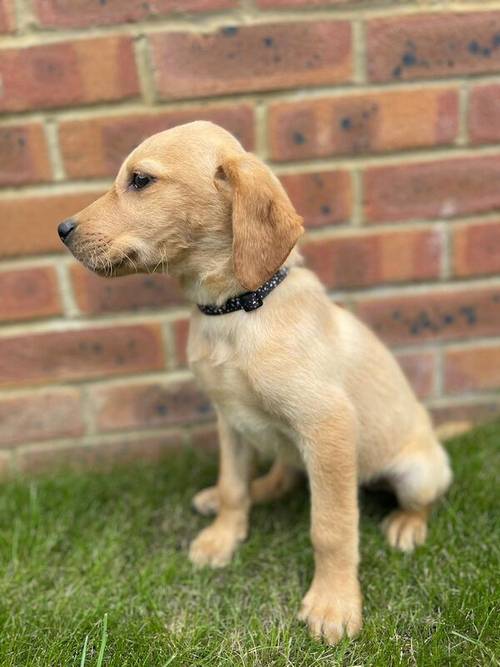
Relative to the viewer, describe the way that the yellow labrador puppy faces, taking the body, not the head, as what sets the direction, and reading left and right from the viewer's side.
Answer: facing the viewer and to the left of the viewer
